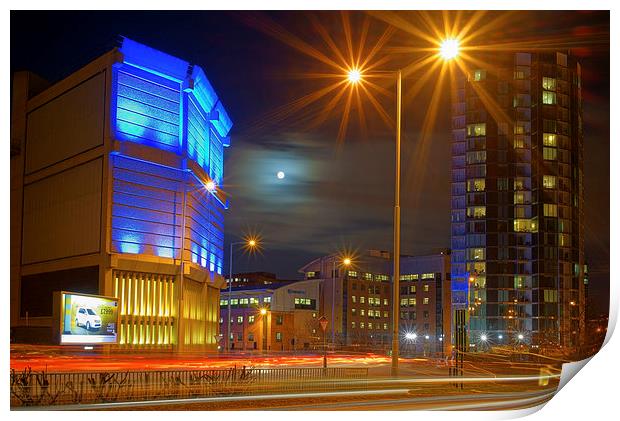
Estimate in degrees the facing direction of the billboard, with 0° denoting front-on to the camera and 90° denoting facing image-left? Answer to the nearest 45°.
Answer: approximately 315°

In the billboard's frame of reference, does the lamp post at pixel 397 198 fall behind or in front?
in front
